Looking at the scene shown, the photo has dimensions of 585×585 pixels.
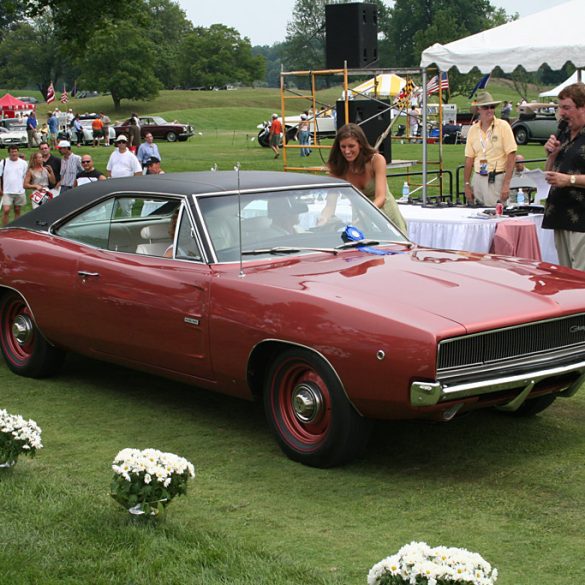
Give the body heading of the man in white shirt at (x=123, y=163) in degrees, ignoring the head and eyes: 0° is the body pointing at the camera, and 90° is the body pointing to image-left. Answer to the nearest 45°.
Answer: approximately 0°

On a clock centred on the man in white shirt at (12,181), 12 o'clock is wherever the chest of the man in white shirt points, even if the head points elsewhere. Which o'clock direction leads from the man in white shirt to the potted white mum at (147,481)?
The potted white mum is roughly at 12 o'clock from the man in white shirt.

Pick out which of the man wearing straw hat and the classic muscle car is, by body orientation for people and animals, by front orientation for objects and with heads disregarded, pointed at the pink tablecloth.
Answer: the man wearing straw hat

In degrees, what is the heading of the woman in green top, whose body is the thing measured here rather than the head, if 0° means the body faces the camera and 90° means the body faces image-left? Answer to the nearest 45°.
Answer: approximately 45°

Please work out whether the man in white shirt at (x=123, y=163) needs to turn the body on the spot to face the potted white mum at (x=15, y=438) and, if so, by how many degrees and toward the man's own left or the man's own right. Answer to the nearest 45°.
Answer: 0° — they already face it

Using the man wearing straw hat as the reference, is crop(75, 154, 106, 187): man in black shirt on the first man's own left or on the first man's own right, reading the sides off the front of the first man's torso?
on the first man's own right

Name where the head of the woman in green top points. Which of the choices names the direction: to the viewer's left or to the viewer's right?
to the viewer's left

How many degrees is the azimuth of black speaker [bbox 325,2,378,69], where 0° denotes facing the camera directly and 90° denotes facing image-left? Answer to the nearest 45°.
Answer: approximately 45°

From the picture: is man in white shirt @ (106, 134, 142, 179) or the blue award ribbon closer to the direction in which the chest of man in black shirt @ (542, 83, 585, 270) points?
the blue award ribbon

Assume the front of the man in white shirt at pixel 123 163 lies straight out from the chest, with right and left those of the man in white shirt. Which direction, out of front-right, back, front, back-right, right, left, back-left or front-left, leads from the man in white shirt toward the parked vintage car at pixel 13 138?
back
